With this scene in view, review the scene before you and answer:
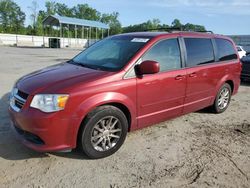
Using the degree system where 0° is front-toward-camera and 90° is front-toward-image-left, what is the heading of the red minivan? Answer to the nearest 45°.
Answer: approximately 45°
